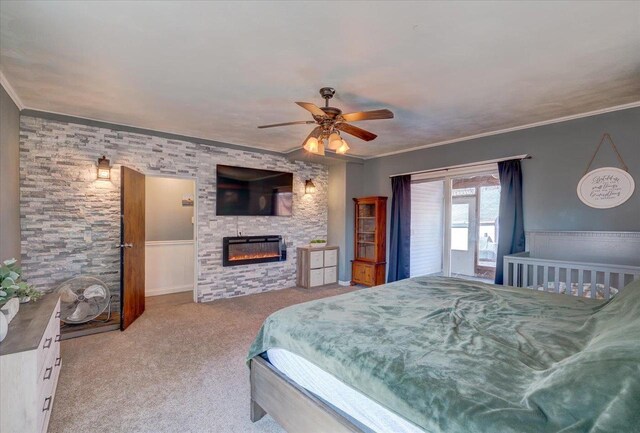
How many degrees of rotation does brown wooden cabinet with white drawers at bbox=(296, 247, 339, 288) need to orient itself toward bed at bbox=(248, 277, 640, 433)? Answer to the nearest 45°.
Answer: approximately 45° to its right

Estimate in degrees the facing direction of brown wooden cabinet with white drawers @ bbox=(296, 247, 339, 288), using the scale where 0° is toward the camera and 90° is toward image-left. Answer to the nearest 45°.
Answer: approximately 315°

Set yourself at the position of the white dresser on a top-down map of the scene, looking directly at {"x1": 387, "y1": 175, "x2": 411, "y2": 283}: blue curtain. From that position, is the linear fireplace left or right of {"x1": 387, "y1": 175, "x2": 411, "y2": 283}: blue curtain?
left

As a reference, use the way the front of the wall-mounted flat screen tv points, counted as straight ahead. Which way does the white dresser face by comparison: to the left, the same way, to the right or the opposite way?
to the left

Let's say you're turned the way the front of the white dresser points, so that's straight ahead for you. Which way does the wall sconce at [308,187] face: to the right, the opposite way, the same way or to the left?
to the right

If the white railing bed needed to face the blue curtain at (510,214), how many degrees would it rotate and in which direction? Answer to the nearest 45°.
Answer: approximately 90° to its right

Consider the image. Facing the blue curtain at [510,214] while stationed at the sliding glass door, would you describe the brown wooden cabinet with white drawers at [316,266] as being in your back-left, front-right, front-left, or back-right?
back-right

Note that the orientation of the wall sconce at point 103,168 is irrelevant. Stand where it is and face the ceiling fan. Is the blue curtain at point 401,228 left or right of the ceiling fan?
left

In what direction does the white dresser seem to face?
to the viewer's right
